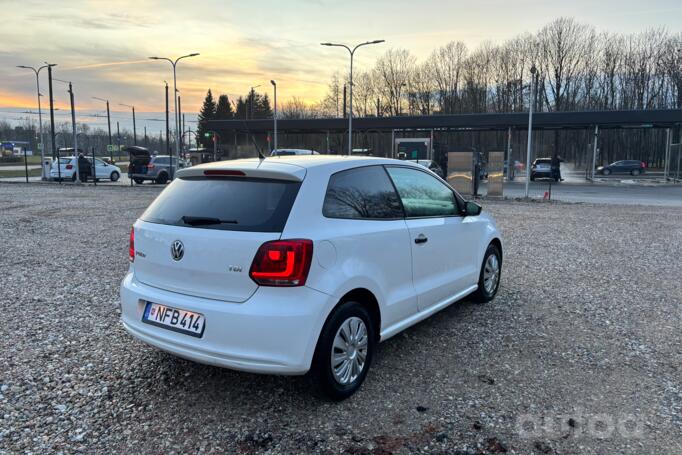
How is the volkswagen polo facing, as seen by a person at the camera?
facing away from the viewer and to the right of the viewer

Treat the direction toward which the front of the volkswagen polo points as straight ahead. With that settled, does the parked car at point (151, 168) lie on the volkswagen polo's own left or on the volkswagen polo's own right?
on the volkswagen polo's own left

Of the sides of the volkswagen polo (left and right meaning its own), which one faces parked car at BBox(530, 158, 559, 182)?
front

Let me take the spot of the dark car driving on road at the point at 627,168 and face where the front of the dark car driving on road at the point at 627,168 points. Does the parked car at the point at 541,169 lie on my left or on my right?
on my left

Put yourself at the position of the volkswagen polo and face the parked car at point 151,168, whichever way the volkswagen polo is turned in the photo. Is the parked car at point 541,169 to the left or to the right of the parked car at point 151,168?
right

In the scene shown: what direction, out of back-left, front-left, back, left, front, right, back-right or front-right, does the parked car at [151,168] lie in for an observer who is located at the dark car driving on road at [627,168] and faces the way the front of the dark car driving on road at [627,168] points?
front-left

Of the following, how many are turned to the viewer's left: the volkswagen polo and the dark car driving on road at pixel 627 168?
1

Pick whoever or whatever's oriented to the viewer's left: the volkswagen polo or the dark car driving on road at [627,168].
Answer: the dark car driving on road

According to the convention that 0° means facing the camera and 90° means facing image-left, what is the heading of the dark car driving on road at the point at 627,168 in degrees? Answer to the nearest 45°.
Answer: approximately 90°

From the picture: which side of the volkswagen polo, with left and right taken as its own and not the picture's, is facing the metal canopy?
front

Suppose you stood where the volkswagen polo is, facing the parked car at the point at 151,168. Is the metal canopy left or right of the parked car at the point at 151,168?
right
